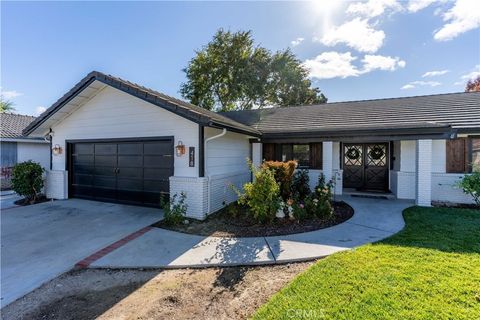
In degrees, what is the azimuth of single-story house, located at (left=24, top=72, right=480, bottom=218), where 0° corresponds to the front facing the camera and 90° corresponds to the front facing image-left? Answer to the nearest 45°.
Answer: approximately 0°

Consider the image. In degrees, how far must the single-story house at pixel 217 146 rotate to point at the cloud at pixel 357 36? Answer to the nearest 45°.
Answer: approximately 135° to its left

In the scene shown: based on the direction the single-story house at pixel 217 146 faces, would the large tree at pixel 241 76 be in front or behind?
behind

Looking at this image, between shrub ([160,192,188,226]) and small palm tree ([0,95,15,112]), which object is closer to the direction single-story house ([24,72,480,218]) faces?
the shrub

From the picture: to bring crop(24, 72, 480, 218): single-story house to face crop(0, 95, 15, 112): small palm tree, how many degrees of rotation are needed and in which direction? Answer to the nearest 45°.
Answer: approximately 135° to its right

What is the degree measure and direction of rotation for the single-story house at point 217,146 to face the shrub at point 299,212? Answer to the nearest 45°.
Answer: approximately 45° to its left

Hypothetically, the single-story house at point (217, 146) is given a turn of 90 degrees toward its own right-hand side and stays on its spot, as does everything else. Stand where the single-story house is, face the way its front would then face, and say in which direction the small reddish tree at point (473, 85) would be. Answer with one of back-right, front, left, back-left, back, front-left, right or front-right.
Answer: back-right

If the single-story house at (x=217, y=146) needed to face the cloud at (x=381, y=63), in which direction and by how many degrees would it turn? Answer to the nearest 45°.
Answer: approximately 135° to its left
